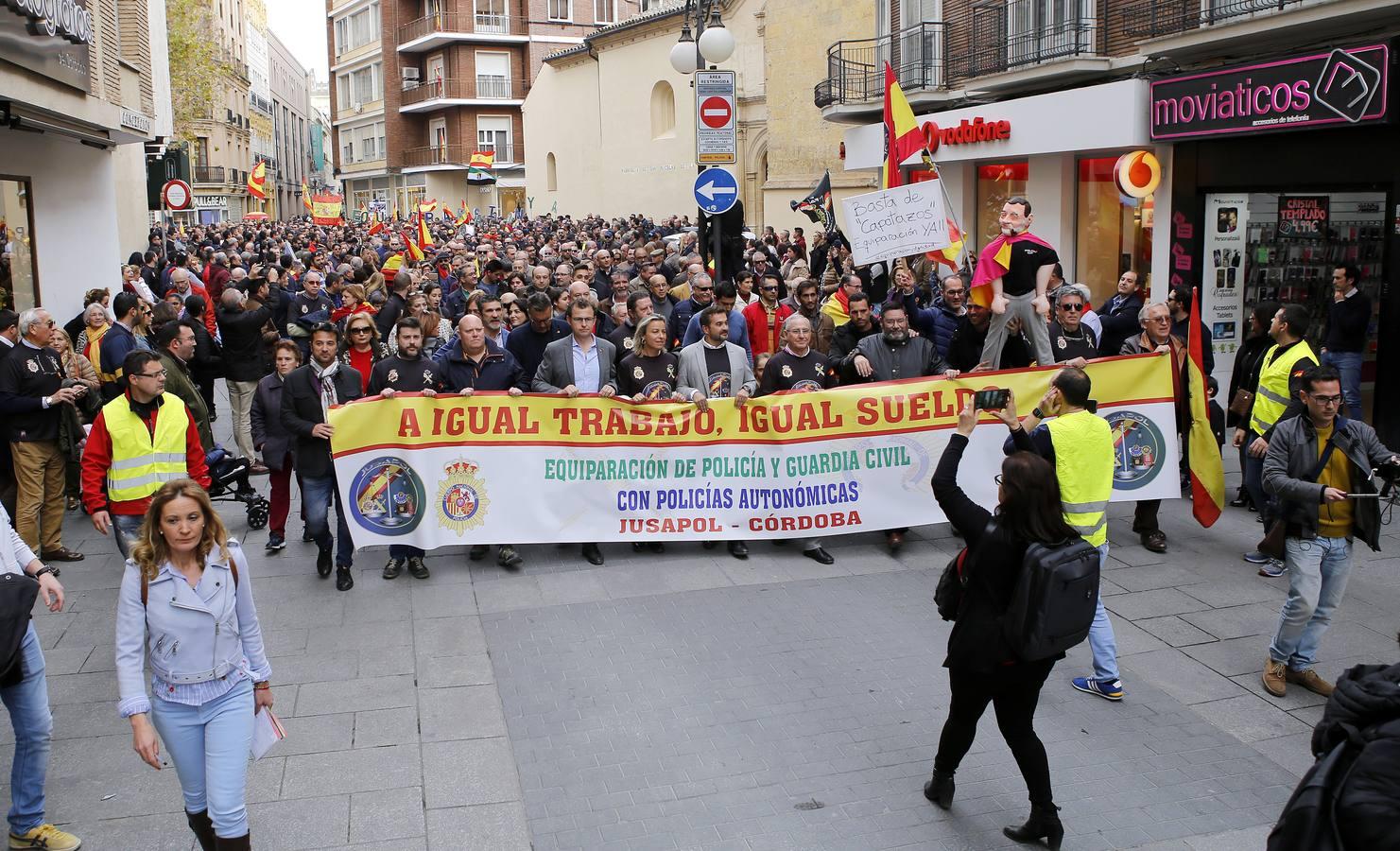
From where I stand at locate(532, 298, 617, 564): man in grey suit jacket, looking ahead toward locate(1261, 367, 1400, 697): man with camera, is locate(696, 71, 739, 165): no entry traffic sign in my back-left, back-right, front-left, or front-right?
back-left

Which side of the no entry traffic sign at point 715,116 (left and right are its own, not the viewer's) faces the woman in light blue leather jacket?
front

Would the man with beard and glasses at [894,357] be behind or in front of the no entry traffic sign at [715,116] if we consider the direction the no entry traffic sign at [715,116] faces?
in front

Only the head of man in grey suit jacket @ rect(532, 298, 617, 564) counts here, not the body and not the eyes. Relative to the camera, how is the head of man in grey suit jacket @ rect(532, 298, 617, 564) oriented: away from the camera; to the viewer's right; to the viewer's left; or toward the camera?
toward the camera

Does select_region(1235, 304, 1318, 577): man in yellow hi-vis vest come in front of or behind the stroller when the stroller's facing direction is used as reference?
in front

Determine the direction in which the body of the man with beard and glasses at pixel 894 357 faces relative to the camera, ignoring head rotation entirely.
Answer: toward the camera

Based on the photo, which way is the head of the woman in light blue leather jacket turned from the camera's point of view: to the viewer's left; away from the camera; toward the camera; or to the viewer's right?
toward the camera

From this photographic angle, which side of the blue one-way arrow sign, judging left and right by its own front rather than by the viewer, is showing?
front

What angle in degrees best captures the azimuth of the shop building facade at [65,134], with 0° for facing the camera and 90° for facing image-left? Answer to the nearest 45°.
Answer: approximately 315°

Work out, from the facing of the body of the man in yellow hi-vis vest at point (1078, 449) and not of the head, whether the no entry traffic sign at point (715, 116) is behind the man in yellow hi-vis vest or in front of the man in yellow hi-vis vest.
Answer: in front

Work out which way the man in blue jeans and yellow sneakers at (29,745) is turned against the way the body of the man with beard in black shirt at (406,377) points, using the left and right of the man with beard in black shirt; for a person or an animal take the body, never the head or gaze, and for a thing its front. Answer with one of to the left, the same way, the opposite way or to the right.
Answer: to the left

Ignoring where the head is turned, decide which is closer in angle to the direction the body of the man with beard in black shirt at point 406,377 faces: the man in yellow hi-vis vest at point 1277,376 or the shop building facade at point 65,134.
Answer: the man in yellow hi-vis vest

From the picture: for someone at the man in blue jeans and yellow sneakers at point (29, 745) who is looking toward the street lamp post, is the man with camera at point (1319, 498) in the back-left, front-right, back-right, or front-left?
front-right

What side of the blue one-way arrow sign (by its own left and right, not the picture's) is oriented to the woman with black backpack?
front
